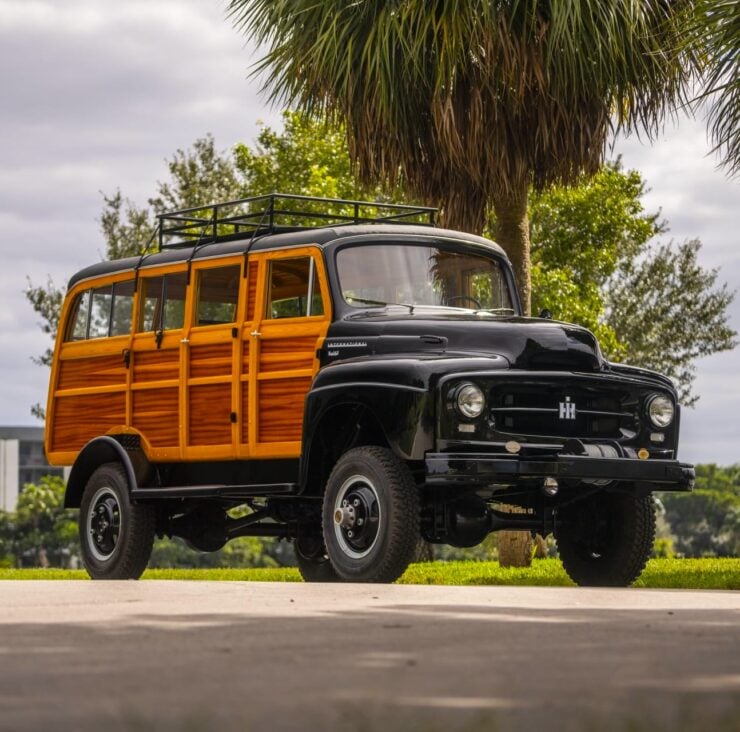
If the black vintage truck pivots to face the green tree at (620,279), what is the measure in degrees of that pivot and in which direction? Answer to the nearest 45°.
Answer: approximately 135° to its left

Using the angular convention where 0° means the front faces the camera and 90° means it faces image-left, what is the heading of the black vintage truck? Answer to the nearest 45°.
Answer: approximately 315°

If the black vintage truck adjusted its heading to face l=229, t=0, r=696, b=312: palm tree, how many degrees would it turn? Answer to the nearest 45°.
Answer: approximately 135° to its left
